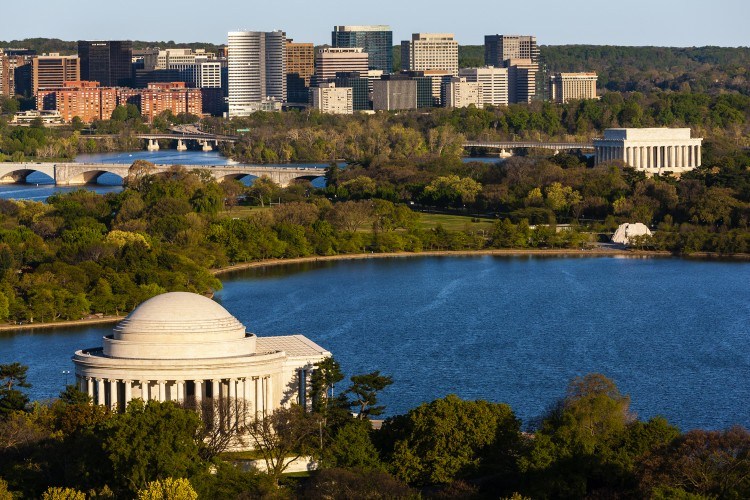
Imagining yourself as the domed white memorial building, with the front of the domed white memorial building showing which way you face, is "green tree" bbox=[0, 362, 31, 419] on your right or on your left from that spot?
on your left

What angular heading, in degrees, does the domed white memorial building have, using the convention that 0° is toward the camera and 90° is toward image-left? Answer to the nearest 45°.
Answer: approximately 225°

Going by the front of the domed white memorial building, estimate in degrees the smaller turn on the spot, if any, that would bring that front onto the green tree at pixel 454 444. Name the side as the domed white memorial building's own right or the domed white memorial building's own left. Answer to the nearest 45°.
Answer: approximately 90° to the domed white memorial building's own right

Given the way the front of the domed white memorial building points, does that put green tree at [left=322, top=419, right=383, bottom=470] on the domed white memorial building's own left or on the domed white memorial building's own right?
on the domed white memorial building's own right

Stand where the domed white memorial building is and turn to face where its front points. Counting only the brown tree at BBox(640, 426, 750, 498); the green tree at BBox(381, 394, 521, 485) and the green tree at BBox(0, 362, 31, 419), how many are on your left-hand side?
1

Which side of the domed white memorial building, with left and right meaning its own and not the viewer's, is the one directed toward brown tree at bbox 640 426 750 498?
right

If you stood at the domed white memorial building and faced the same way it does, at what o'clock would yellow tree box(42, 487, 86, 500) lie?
The yellow tree is roughly at 5 o'clock from the domed white memorial building.

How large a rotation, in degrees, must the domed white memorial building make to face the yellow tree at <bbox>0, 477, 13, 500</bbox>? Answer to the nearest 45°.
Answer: approximately 180°

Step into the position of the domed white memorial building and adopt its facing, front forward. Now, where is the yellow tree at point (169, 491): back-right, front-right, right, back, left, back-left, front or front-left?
back-right
